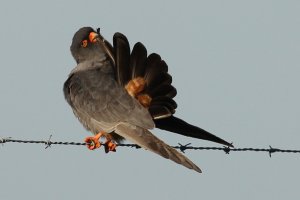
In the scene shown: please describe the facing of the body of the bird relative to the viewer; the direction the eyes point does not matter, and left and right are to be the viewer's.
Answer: facing to the left of the viewer
